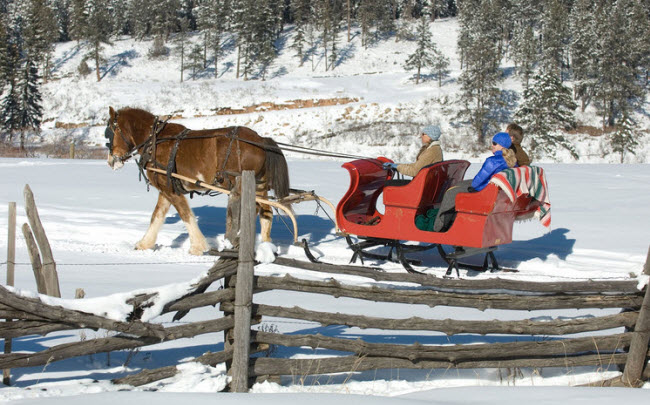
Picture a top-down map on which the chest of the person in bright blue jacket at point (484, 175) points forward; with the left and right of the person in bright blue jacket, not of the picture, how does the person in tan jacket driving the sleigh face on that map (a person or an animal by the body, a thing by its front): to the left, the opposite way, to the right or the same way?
the same way

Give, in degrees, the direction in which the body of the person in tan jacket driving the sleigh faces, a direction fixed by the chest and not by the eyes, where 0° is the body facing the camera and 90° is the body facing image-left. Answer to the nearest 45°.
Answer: approximately 90°

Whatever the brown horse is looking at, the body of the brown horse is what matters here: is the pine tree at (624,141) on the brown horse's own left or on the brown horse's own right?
on the brown horse's own right

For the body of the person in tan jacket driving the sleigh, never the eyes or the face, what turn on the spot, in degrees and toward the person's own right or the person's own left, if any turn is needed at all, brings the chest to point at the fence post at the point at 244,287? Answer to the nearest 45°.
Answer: approximately 90° to the person's own left

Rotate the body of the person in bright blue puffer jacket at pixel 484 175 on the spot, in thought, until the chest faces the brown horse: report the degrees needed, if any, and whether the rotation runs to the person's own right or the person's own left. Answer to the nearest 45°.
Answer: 0° — they already face it

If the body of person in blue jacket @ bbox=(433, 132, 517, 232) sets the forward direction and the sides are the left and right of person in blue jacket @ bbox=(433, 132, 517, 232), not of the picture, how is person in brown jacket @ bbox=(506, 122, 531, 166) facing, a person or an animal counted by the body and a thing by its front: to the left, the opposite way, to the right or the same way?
the same way

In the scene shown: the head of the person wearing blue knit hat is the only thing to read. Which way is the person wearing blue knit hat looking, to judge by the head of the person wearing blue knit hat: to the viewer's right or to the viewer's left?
to the viewer's left

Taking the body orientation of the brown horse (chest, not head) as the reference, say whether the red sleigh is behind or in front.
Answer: behind

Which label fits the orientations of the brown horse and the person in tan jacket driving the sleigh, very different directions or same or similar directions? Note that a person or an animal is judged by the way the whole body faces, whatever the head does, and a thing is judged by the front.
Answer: same or similar directions

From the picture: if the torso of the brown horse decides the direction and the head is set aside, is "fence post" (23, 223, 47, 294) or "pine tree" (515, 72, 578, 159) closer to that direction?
the fence post

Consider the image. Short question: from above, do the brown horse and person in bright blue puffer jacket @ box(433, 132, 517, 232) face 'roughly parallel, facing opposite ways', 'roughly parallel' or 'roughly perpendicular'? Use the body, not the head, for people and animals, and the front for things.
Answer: roughly parallel

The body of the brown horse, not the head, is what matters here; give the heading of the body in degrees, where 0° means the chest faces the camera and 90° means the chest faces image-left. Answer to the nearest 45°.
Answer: approximately 90°

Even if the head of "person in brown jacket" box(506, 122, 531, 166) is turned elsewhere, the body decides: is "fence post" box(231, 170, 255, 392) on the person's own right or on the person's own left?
on the person's own left

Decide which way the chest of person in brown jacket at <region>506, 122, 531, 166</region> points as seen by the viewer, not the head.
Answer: to the viewer's left

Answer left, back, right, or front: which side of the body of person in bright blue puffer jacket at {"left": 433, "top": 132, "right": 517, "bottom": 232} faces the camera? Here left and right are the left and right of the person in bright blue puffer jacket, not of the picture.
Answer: left

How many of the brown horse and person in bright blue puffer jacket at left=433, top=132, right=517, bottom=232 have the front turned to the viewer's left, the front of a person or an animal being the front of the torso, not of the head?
2

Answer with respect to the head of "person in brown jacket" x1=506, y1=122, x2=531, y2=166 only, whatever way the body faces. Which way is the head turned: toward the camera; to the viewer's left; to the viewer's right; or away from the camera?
to the viewer's left

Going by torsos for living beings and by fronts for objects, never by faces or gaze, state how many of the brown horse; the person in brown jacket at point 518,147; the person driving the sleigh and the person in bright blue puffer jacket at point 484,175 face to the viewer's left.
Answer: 4

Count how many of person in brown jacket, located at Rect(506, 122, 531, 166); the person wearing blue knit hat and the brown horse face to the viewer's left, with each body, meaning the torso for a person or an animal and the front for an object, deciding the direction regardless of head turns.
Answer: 3
